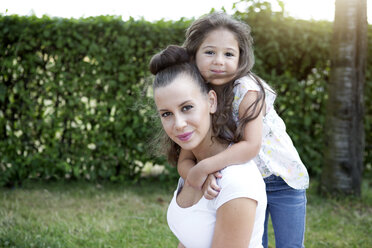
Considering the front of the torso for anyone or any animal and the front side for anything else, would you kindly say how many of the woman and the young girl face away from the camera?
0

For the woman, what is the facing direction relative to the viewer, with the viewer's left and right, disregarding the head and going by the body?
facing the viewer and to the left of the viewer

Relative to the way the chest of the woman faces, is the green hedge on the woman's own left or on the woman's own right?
on the woman's own right
